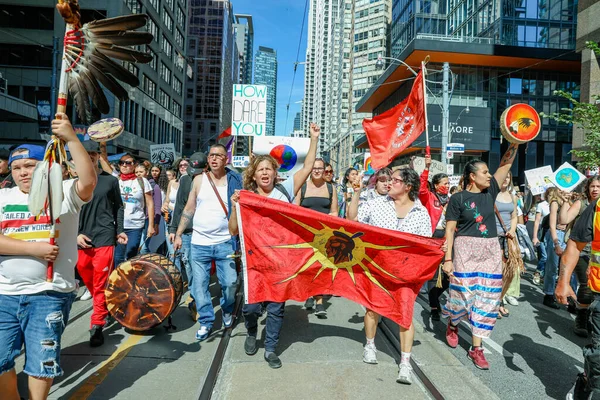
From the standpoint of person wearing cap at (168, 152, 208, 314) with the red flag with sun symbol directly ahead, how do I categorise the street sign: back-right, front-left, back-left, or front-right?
back-left

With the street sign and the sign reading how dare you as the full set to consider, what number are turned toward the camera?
2

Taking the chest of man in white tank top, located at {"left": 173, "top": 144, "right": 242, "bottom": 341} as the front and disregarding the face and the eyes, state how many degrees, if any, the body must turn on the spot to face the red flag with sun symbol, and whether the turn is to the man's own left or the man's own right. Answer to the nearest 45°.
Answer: approximately 45° to the man's own left

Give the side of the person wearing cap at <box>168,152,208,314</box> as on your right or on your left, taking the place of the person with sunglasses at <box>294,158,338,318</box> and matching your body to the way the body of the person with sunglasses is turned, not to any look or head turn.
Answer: on your right

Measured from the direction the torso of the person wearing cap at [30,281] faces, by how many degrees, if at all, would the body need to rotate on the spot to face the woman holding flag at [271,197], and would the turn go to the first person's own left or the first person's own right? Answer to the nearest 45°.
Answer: approximately 135° to the first person's own left

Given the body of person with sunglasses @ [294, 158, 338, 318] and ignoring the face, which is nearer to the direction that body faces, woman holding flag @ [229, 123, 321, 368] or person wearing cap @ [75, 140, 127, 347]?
the woman holding flag

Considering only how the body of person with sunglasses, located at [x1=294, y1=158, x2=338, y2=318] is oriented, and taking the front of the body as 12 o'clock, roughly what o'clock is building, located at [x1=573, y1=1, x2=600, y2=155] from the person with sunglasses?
The building is roughly at 7 o'clock from the person with sunglasses.
